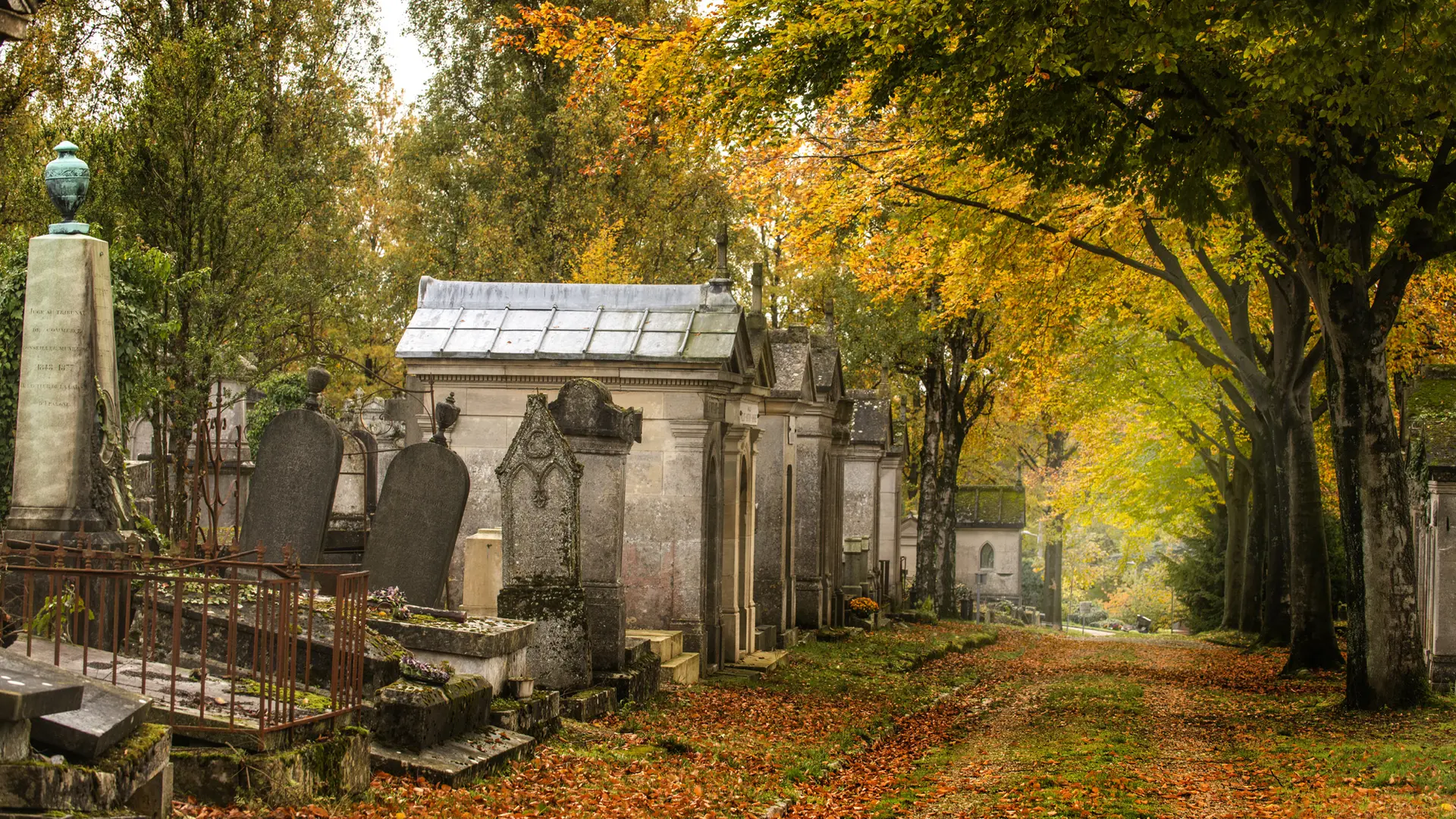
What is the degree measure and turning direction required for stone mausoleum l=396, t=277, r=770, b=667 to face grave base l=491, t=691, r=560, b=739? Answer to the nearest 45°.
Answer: approximately 90° to its right

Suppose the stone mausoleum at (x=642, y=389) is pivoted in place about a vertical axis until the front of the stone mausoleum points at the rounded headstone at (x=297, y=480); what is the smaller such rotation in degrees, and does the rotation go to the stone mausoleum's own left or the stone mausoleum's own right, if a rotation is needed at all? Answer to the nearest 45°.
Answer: approximately 135° to the stone mausoleum's own right

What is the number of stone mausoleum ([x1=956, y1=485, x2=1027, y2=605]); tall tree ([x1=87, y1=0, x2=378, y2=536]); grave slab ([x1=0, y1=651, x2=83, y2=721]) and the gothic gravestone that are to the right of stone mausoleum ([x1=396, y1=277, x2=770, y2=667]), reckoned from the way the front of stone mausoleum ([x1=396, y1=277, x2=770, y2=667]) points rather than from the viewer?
2

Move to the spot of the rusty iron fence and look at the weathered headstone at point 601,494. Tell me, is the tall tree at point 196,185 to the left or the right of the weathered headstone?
left

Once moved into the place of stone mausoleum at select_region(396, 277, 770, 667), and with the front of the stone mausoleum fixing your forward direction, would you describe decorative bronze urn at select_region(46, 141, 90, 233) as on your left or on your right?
on your right

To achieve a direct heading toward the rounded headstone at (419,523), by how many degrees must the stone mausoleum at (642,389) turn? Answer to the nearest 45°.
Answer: approximately 135° to its right

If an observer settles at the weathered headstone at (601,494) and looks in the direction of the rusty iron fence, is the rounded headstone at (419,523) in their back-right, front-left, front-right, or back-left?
front-right

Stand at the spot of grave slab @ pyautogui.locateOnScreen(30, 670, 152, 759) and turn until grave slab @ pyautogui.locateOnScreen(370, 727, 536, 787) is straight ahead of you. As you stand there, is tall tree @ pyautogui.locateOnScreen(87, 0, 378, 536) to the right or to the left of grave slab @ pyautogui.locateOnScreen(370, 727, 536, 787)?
left

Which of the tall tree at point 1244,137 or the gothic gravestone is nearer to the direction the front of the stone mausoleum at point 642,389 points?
the tall tree

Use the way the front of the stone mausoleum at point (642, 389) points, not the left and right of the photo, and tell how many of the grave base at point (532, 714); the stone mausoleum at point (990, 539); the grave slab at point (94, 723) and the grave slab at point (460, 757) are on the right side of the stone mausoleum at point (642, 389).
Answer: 3

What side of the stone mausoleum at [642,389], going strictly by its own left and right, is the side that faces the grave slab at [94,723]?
right

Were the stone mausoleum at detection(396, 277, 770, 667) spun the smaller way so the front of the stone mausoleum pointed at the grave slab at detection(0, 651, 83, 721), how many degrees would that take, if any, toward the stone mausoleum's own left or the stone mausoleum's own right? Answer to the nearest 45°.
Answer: approximately 90° to the stone mausoleum's own right

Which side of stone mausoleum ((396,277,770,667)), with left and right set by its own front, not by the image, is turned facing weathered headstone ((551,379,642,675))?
right

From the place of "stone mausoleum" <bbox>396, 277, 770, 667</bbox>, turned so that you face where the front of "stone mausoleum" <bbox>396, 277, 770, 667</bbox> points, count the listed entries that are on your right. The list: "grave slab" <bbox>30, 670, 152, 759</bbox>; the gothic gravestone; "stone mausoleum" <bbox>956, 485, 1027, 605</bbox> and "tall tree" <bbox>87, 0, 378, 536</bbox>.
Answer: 2

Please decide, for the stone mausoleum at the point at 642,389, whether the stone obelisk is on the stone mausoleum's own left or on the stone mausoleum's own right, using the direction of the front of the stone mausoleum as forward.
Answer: on the stone mausoleum's own right

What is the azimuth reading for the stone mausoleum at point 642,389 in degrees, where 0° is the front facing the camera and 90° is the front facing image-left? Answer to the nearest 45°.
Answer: approximately 270°

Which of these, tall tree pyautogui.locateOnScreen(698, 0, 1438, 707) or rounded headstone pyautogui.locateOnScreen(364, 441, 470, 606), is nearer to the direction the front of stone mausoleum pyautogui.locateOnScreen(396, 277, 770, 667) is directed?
the tall tree

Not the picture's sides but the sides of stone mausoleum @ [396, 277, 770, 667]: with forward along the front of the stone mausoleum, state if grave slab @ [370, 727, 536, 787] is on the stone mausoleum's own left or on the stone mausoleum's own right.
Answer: on the stone mausoleum's own right
